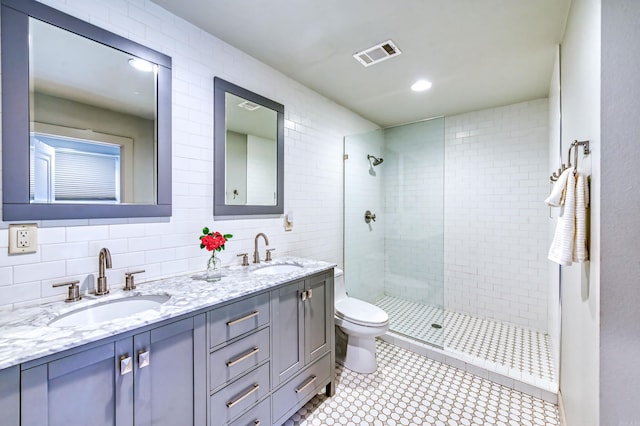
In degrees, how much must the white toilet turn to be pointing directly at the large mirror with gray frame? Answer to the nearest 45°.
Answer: approximately 90° to its right

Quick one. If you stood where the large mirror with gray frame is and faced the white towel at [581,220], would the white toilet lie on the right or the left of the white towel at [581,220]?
left

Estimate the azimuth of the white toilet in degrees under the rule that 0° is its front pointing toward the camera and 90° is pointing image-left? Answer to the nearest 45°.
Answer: approximately 315°

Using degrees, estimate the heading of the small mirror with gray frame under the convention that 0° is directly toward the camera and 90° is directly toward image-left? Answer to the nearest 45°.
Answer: approximately 315°

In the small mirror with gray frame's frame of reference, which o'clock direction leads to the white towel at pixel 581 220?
The white towel is roughly at 12 o'clock from the small mirror with gray frame.

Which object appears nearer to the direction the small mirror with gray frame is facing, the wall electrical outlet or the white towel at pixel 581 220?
the white towel
